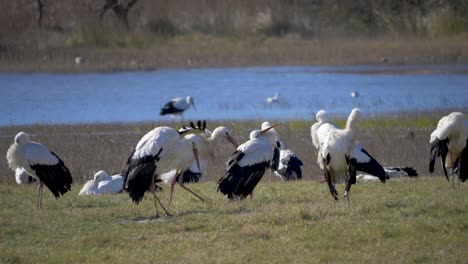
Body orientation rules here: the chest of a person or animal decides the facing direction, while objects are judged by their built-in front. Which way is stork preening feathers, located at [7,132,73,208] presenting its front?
to the viewer's left

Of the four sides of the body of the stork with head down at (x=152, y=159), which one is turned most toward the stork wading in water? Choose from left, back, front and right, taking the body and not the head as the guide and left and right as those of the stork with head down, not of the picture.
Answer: left

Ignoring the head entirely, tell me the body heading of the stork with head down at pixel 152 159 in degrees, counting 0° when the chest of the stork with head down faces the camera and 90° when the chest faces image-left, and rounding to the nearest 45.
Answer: approximately 270°

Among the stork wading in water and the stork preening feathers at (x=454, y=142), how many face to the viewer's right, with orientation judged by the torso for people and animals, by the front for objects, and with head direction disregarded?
1

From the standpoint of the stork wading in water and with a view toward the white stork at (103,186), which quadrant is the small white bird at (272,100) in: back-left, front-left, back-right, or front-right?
back-left

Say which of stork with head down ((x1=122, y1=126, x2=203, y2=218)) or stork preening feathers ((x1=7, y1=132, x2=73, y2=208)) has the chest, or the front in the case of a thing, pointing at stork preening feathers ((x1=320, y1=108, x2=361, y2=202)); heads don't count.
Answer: the stork with head down

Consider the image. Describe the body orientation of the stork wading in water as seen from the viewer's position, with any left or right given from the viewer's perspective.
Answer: facing to the right of the viewer
